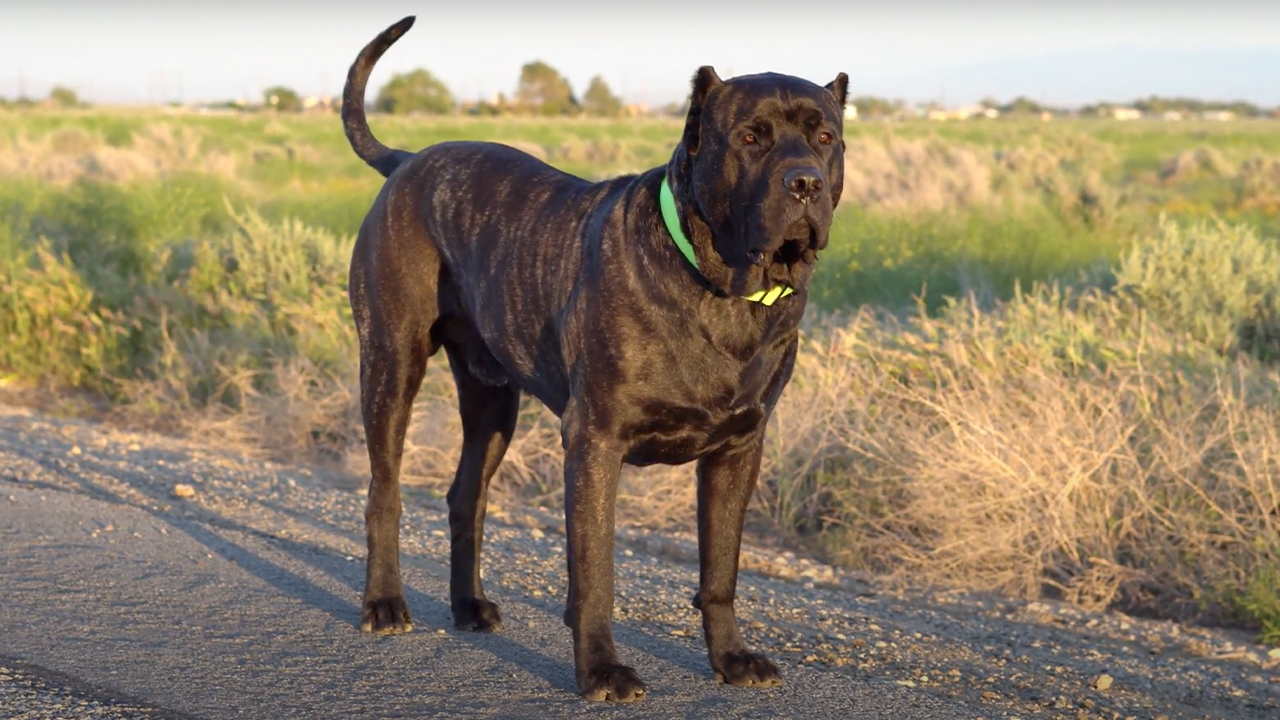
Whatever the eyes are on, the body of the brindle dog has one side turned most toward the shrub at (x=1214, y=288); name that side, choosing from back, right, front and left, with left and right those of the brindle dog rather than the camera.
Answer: left

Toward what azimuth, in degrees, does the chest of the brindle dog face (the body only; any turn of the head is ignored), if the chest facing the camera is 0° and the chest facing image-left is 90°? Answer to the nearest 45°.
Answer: approximately 315°

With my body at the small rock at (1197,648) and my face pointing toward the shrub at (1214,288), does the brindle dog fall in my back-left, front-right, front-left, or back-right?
back-left

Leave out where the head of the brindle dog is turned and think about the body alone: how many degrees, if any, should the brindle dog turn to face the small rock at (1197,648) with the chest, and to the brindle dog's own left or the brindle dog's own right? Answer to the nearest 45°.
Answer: approximately 90° to the brindle dog's own left
